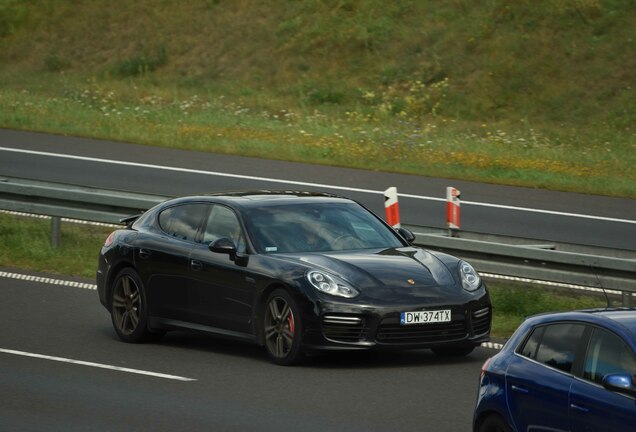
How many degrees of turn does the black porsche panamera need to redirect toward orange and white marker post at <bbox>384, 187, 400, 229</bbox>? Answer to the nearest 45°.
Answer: approximately 135° to its left

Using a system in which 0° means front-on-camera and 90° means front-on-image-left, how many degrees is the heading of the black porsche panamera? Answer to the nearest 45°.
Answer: approximately 315°

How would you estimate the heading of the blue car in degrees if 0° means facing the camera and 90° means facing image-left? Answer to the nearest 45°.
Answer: approximately 315°

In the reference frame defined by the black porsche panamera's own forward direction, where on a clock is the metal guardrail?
The metal guardrail is roughly at 9 o'clock from the black porsche panamera.

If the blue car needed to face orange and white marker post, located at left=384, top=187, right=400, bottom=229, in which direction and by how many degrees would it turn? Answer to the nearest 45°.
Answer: approximately 135° to its left

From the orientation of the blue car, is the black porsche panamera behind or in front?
behind
